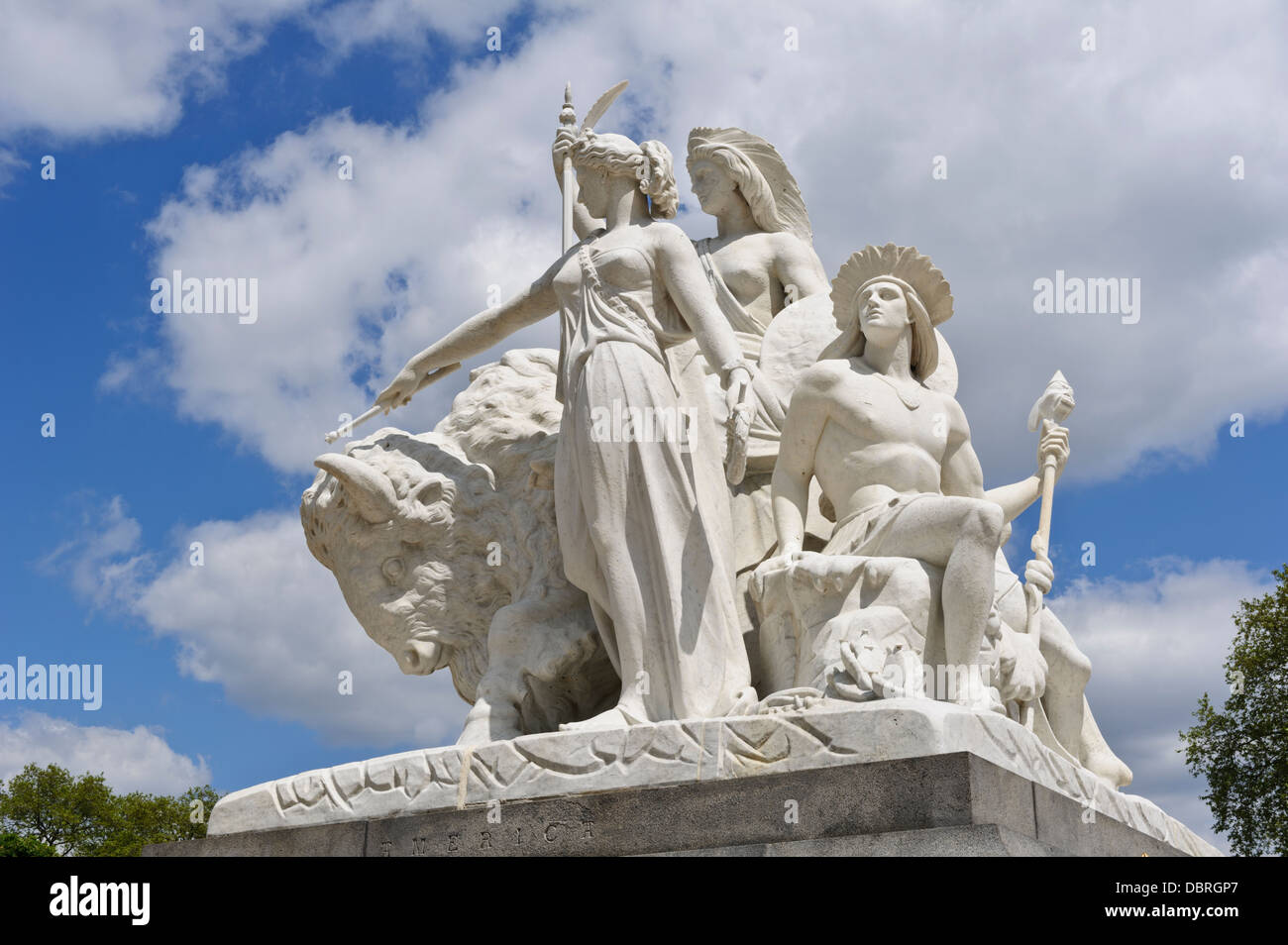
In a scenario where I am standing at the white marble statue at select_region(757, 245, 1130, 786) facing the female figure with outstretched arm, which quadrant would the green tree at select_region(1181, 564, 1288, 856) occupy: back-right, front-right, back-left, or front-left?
back-right

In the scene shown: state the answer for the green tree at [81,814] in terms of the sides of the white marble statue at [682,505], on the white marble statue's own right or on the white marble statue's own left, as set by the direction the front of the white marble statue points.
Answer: on the white marble statue's own right

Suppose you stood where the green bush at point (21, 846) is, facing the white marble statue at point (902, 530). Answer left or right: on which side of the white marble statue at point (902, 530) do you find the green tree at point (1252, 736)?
left

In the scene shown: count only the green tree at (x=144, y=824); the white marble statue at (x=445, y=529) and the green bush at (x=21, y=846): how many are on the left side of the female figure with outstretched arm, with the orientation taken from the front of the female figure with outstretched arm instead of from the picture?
0

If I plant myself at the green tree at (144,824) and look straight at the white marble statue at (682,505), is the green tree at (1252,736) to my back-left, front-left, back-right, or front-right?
front-left

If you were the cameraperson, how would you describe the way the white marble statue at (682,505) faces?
facing the viewer and to the left of the viewer
